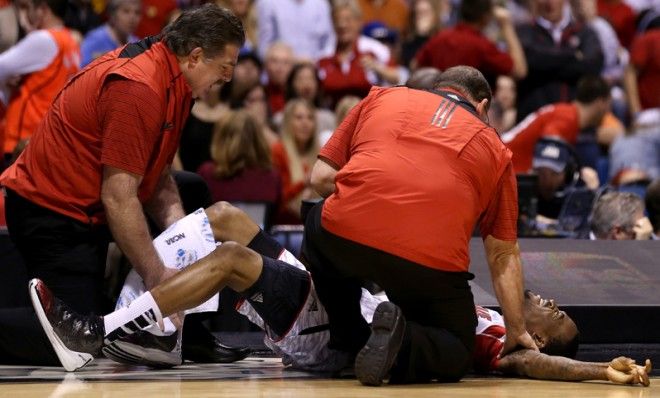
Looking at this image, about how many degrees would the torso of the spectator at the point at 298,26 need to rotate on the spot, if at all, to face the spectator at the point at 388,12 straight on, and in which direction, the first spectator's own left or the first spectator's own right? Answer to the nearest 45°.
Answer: approximately 135° to the first spectator's own left

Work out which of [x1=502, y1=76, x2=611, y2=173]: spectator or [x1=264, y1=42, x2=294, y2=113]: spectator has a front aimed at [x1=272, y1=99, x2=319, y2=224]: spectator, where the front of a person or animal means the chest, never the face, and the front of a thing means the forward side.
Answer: [x1=264, y1=42, x2=294, y2=113]: spectator

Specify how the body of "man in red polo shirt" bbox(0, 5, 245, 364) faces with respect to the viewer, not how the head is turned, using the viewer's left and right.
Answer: facing to the right of the viewer

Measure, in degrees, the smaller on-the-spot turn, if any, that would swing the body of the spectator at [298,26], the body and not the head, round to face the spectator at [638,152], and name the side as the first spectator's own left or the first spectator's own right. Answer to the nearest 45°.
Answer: approximately 45° to the first spectator's own left

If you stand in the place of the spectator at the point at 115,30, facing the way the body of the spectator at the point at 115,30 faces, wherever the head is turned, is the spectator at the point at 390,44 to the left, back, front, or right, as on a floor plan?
left
